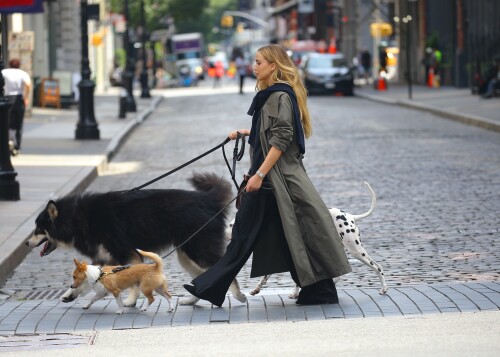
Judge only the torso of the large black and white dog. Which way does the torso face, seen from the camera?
to the viewer's left

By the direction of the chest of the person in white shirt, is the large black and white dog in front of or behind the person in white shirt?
behind

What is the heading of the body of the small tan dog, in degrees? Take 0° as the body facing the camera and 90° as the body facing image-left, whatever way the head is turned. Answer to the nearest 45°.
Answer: approximately 90°

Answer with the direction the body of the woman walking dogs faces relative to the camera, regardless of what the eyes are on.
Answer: to the viewer's left

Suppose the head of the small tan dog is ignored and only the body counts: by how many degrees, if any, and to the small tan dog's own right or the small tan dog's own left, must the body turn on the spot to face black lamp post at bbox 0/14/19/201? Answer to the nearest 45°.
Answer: approximately 90° to the small tan dog's own right

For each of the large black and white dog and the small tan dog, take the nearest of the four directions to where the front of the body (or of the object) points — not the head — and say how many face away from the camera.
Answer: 0

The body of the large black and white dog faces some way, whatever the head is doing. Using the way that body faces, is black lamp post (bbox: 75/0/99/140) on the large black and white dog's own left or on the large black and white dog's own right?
on the large black and white dog's own right

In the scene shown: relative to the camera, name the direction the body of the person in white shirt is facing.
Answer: away from the camera

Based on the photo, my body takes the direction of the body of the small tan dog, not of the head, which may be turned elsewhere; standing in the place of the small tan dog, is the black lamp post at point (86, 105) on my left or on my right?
on my right

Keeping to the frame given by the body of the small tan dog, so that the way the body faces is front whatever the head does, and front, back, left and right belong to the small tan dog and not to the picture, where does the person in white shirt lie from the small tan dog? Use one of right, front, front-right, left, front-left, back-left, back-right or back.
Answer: right

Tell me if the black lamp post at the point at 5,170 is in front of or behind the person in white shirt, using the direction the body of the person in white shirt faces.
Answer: behind

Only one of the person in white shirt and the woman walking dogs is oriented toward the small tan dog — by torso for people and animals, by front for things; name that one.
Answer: the woman walking dogs

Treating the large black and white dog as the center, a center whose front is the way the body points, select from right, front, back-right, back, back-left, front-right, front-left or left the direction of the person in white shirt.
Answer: right

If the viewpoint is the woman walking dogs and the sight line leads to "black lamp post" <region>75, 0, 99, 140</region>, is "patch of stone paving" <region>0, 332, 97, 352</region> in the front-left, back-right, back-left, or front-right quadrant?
back-left
